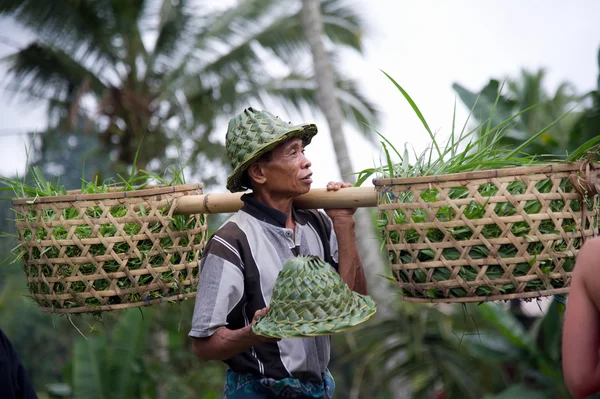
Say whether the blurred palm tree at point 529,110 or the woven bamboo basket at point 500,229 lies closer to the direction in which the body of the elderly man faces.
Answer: the woven bamboo basket

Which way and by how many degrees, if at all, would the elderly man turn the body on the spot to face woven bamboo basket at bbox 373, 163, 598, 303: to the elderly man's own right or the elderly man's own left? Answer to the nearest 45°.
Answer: approximately 45° to the elderly man's own left

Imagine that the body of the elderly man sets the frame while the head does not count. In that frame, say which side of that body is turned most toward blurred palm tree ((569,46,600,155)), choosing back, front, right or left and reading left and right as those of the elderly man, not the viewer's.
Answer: left

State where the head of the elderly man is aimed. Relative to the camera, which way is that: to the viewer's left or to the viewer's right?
to the viewer's right

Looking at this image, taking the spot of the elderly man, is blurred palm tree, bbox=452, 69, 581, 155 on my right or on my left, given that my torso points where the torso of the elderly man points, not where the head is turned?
on my left

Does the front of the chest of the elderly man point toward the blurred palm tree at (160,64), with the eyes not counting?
no
